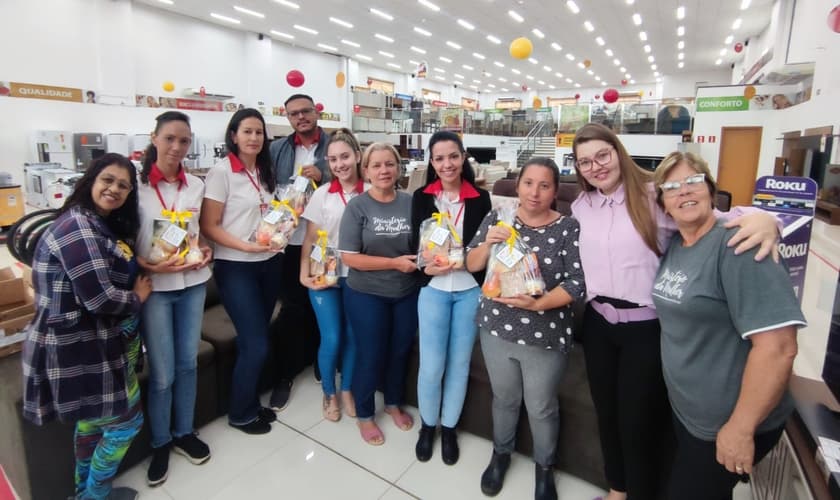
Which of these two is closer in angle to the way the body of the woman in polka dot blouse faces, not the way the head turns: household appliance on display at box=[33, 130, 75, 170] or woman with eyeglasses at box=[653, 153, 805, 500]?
the woman with eyeglasses

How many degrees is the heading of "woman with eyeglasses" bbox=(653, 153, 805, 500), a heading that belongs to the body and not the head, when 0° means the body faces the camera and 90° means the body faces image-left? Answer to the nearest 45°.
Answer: approximately 45°

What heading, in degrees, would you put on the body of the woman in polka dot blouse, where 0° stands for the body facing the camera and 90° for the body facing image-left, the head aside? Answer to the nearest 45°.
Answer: approximately 0°

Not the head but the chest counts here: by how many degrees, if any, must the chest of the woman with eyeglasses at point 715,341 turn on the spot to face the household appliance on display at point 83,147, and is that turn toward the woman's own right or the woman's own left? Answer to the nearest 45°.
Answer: approximately 45° to the woman's own right

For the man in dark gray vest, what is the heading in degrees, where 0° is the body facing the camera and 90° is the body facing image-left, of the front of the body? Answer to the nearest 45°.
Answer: approximately 0°

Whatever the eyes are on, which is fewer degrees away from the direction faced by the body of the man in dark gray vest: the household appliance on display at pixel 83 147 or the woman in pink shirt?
the woman in pink shirt

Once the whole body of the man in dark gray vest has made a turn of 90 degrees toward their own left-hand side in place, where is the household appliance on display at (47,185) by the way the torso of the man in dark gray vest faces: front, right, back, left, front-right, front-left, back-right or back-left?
back-left

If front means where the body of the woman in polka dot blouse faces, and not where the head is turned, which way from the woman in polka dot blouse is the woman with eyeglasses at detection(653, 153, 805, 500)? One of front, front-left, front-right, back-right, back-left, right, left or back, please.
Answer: front-left

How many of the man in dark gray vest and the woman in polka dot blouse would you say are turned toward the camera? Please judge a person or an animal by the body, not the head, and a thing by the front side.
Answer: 2

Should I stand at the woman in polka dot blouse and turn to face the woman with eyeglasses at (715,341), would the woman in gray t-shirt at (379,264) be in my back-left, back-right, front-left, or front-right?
back-right

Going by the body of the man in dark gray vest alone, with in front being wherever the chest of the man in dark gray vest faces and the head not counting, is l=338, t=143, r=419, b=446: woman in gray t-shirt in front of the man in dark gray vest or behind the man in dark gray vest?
in front

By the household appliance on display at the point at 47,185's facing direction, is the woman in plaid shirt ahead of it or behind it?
ahead
